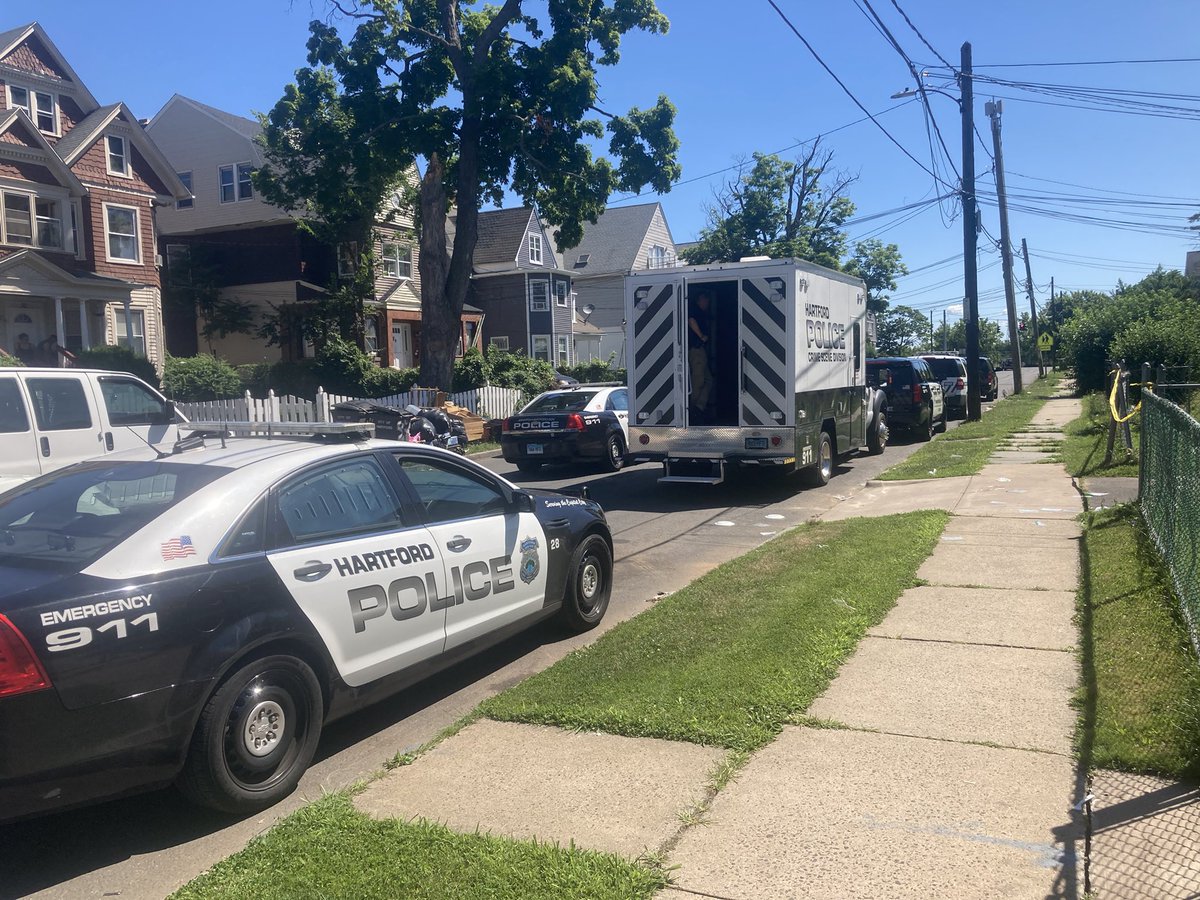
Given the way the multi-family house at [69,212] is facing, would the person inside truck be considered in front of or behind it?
in front

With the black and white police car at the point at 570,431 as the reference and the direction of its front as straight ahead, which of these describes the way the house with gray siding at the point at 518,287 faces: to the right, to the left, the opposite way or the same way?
to the right

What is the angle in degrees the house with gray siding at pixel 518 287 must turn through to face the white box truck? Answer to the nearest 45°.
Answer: approximately 45° to its right

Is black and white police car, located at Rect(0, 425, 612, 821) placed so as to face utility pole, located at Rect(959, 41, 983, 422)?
yes

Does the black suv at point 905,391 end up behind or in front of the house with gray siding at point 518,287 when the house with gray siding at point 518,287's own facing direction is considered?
in front

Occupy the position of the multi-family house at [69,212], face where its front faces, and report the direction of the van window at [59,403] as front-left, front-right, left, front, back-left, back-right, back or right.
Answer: front-right

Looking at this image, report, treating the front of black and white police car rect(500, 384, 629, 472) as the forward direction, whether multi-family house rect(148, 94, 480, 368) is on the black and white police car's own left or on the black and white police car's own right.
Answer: on the black and white police car's own left

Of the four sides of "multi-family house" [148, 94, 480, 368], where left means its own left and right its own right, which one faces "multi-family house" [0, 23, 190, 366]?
right

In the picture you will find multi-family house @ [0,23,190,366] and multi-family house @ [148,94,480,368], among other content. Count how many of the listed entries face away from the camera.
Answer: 0

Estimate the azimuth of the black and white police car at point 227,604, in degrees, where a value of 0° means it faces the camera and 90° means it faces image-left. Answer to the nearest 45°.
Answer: approximately 225°

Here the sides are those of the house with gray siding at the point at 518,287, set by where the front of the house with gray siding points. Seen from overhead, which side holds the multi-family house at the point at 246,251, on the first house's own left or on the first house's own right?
on the first house's own right

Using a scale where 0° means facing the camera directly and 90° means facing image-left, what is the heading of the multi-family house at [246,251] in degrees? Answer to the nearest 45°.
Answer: approximately 315°

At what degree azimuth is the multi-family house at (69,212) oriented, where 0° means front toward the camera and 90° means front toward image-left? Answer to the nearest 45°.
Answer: approximately 315°

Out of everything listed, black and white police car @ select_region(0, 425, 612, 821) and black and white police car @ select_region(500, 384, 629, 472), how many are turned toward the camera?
0

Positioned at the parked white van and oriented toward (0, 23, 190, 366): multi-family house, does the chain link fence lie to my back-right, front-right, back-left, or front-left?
back-right

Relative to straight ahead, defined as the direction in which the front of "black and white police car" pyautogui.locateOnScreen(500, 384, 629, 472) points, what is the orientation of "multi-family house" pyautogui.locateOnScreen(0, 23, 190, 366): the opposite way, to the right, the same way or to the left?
to the right

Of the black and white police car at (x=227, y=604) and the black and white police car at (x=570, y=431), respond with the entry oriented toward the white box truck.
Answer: the black and white police car at (x=227, y=604)
